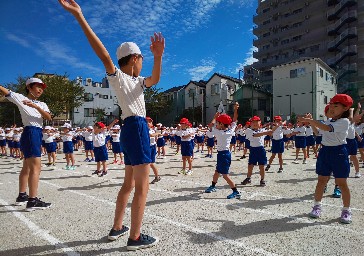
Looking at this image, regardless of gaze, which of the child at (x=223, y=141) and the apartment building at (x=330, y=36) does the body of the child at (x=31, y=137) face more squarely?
the child

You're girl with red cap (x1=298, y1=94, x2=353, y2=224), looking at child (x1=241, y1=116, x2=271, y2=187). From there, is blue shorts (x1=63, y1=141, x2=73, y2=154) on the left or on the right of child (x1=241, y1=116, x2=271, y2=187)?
left

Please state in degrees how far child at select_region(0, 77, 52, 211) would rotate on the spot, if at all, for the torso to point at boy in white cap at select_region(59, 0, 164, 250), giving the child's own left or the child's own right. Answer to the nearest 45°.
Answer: approximately 45° to the child's own right

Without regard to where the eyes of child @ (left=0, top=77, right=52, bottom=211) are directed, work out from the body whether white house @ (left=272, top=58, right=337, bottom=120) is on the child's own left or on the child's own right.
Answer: on the child's own left

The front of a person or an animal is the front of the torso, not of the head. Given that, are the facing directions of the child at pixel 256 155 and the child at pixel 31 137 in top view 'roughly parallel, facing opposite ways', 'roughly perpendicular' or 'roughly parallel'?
roughly perpendicular

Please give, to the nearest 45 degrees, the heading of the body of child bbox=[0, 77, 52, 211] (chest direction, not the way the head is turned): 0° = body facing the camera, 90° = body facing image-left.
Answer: approximately 315°
